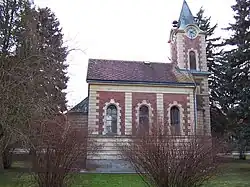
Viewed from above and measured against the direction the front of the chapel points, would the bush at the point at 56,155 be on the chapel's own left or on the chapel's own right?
on the chapel's own right

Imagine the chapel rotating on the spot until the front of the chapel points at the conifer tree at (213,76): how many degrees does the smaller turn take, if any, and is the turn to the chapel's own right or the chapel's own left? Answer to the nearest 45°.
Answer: approximately 45° to the chapel's own left
